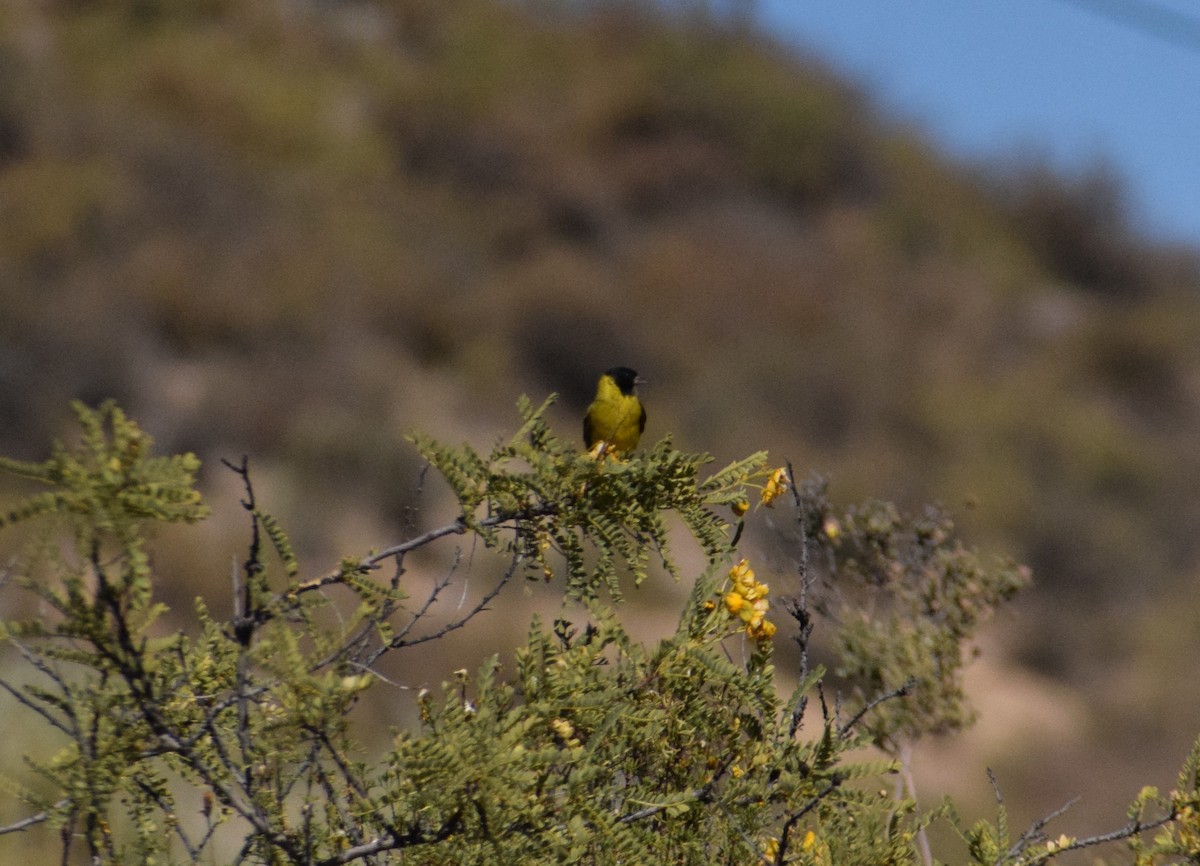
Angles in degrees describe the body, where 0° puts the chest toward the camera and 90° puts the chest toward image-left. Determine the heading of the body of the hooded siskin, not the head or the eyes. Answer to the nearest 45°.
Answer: approximately 315°
